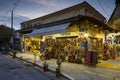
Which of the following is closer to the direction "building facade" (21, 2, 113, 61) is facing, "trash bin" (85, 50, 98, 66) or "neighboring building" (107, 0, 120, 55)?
the trash bin

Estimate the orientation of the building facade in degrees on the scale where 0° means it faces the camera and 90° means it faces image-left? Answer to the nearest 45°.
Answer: approximately 45°

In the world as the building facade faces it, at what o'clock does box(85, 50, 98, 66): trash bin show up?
The trash bin is roughly at 10 o'clock from the building facade.
